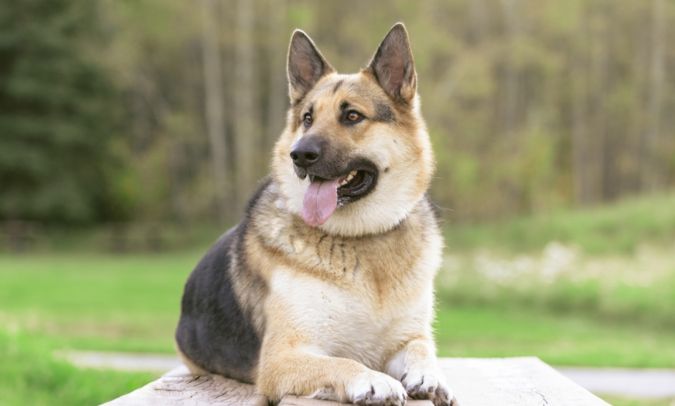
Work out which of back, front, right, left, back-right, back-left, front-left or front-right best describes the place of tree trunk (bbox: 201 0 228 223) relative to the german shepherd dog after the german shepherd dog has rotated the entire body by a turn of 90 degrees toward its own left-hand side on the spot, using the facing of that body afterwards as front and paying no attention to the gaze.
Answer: front-left

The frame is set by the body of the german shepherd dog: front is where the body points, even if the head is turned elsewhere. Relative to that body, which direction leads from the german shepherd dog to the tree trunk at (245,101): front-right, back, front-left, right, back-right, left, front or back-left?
back-left

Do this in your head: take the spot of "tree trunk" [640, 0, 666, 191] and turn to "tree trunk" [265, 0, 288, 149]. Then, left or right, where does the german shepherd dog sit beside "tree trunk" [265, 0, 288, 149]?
left

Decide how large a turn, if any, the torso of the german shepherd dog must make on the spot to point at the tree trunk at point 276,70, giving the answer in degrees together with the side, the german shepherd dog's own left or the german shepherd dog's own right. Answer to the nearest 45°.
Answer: approximately 135° to the german shepherd dog's own left

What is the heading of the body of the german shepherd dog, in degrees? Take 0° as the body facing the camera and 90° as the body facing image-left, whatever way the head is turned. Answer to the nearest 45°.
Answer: approximately 315°
